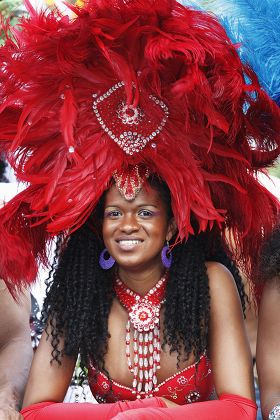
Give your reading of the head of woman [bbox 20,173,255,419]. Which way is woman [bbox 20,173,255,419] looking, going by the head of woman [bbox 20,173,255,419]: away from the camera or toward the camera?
toward the camera

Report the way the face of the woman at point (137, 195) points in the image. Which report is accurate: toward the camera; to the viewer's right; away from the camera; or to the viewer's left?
toward the camera

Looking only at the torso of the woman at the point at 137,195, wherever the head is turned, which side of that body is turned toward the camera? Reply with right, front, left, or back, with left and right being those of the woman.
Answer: front
